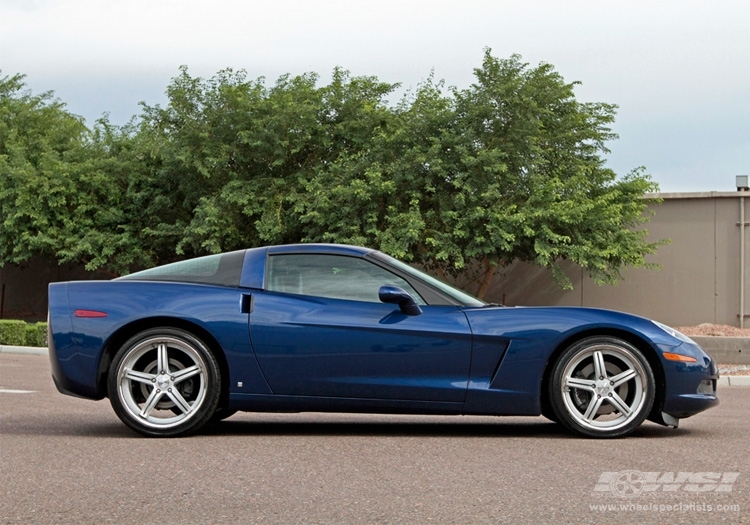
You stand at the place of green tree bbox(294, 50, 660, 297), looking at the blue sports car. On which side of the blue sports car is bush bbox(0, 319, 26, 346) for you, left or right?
right

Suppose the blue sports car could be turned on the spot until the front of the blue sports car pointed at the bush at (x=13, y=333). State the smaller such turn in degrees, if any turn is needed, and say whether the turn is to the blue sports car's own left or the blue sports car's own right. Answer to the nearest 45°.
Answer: approximately 135° to the blue sports car's own left

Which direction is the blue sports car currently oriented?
to the viewer's right

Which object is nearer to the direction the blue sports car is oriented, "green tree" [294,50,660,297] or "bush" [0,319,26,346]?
the green tree

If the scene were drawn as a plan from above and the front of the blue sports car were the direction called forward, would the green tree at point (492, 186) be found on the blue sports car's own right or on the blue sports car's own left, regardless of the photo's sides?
on the blue sports car's own left
